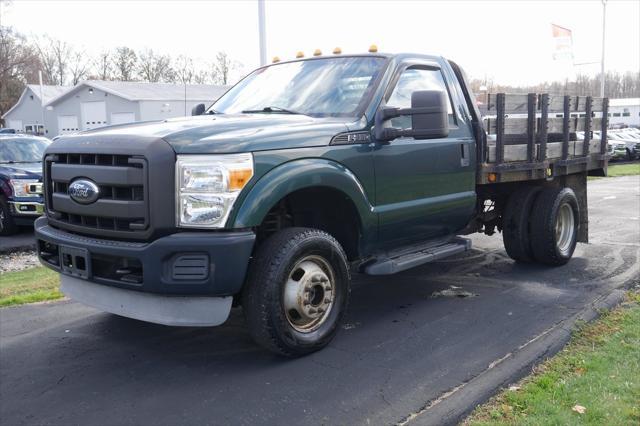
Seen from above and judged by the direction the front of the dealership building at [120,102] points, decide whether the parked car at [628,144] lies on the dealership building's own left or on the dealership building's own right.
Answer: on the dealership building's own left

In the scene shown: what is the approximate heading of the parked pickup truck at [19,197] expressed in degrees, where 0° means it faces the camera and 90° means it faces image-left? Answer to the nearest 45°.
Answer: approximately 315°

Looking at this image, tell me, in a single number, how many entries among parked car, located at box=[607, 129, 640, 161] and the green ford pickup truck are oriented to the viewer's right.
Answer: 0

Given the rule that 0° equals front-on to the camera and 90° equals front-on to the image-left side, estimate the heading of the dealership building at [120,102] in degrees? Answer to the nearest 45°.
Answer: approximately 45°

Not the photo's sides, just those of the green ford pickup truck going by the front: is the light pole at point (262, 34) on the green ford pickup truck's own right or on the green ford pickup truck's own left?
on the green ford pickup truck's own right

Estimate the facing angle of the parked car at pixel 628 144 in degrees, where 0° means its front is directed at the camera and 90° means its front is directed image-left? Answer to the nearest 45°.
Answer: approximately 45°

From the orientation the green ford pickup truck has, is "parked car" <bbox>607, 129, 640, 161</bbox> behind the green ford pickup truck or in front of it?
behind

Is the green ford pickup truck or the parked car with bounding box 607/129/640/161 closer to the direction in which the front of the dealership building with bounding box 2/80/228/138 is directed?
the green ford pickup truck

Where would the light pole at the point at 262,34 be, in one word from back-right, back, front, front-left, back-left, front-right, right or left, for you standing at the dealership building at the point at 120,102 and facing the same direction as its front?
front-left
